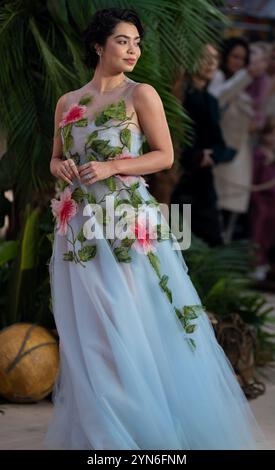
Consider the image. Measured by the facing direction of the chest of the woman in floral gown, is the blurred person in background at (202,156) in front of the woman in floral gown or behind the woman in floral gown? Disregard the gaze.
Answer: behind

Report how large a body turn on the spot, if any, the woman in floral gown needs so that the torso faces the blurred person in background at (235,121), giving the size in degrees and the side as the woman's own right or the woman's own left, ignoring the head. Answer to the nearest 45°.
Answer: approximately 135° to the woman's own right

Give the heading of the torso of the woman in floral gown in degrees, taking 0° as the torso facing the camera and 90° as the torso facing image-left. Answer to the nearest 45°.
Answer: approximately 45°

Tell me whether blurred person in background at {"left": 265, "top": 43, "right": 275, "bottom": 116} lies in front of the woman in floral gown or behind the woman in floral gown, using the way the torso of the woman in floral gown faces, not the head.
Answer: behind
